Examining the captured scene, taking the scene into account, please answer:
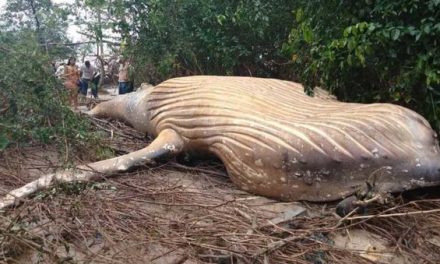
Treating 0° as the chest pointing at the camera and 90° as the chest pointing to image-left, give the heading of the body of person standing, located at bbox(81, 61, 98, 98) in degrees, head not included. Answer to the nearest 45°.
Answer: approximately 0°

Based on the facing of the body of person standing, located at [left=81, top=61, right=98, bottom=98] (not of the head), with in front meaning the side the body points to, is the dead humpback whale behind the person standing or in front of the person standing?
in front
